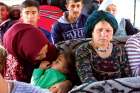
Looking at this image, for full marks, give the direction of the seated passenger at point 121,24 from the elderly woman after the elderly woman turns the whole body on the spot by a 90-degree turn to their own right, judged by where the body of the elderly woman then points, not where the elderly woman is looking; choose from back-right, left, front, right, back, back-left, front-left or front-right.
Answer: right

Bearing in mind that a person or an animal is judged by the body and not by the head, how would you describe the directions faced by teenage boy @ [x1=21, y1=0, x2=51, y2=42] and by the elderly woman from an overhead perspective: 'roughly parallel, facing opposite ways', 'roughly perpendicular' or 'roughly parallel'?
roughly parallel

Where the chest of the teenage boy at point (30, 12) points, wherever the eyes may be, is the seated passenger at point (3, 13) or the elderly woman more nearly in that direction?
the elderly woman

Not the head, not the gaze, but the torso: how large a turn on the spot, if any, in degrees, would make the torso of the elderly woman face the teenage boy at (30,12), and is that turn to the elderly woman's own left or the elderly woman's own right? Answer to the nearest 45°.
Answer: approximately 135° to the elderly woman's own right

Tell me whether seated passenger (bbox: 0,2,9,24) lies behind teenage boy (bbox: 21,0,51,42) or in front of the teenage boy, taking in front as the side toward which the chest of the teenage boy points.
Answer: behind

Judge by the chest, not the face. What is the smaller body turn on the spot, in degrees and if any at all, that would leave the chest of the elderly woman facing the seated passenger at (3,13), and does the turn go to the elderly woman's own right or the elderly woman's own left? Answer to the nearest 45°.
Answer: approximately 135° to the elderly woman's own right

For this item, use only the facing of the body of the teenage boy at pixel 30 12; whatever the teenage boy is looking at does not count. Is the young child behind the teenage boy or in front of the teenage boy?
in front

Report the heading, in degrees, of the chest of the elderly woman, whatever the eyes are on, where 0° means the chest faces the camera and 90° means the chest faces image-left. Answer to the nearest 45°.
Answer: approximately 0°

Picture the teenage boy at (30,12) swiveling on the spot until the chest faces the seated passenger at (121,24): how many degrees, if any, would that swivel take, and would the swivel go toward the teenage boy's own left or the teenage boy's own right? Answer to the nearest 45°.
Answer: approximately 90° to the teenage boy's own left

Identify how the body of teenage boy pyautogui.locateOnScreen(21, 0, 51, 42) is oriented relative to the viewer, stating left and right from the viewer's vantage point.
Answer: facing the viewer

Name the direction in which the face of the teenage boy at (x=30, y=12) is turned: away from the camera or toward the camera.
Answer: toward the camera

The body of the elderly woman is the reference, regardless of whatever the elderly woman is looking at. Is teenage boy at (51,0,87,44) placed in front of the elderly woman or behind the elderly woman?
behind

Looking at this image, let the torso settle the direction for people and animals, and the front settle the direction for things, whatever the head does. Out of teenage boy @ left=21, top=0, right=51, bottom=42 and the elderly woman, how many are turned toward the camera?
2
